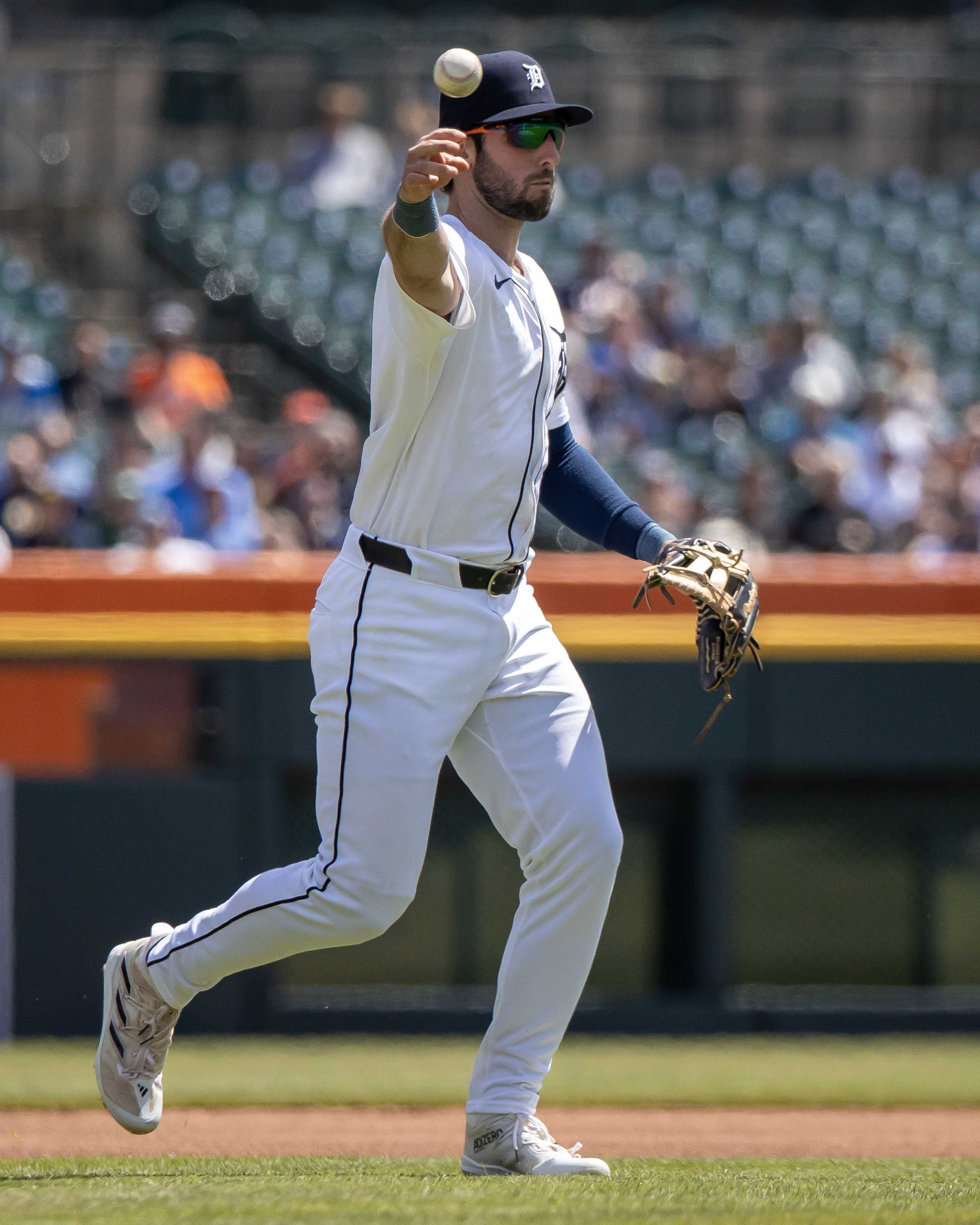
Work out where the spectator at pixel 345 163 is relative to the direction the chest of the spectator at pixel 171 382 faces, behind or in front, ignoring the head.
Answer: behind

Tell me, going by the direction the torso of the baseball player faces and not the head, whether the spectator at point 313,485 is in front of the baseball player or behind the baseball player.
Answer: behind

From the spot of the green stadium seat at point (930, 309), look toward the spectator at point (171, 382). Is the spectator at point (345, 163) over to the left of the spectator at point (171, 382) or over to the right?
right

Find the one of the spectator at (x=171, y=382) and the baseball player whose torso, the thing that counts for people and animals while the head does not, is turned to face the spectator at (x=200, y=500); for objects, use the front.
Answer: the spectator at (x=171, y=382)

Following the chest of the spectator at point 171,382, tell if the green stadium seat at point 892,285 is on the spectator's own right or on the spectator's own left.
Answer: on the spectator's own left

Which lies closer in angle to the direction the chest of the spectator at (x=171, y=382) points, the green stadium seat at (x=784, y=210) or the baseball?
the baseball

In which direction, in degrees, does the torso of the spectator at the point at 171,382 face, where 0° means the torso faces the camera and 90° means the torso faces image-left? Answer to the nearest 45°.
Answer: approximately 0°

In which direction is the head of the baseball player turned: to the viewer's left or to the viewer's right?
to the viewer's right

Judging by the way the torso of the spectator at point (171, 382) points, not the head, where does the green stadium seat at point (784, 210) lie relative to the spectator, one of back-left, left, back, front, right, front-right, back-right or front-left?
back-left

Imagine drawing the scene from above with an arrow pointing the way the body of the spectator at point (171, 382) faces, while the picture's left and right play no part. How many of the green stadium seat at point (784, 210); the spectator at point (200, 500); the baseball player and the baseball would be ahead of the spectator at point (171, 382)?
3
